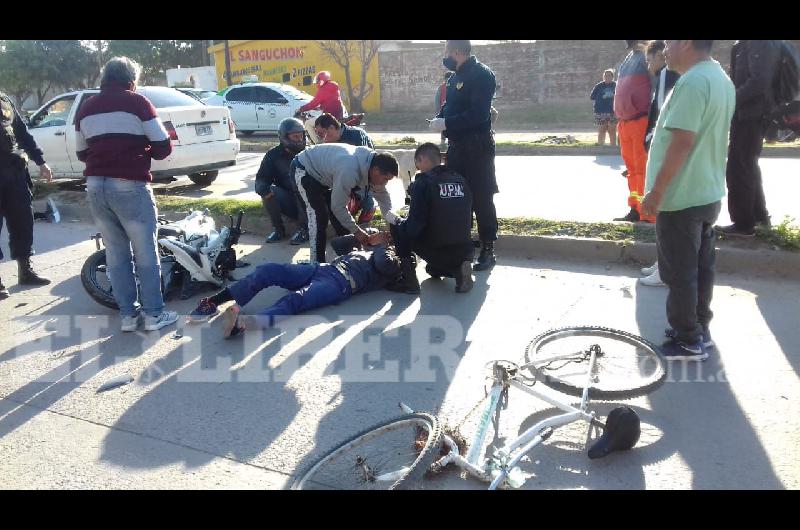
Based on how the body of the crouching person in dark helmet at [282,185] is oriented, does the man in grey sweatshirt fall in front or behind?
in front

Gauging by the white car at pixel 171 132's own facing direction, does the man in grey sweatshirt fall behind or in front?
behind

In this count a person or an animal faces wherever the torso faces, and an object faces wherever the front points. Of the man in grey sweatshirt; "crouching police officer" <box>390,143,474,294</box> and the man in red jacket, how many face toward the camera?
0

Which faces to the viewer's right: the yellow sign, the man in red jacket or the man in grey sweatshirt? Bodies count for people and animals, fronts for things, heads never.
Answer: the man in grey sweatshirt

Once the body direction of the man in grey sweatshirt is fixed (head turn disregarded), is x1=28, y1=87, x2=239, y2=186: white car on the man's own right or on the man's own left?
on the man's own left

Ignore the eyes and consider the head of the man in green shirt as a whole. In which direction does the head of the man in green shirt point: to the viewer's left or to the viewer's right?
to the viewer's left

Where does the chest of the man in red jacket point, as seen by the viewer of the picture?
to the viewer's left

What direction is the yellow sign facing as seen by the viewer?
toward the camera

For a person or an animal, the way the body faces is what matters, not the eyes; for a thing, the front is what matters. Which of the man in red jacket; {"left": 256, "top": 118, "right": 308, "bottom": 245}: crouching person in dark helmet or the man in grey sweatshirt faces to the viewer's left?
the man in red jacket

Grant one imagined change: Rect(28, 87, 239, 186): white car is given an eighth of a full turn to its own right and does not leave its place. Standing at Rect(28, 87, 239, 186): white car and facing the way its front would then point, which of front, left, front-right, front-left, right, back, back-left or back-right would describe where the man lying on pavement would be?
back

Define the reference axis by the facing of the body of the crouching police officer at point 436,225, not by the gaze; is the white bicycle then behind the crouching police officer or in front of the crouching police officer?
behind

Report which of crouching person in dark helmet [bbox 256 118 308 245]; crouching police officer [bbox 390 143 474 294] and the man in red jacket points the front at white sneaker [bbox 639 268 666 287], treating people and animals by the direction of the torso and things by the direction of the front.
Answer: crouching person in dark helmet [bbox 256 118 308 245]

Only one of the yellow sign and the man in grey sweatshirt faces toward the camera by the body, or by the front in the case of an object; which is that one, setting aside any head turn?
the yellow sign

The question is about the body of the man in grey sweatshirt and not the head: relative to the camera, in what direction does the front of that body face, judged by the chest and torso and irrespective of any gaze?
to the viewer's right

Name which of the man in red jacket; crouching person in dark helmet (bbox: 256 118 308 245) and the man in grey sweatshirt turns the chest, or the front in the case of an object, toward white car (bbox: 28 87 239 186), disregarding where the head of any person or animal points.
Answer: the man in red jacket

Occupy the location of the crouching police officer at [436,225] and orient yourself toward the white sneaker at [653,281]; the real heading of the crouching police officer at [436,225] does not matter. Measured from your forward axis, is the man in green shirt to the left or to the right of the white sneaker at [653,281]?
right

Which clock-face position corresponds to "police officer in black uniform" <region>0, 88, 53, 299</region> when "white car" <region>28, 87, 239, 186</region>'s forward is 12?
The police officer in black uniform is roughly at 8 o'clock from the white car.

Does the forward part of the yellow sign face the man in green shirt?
yes

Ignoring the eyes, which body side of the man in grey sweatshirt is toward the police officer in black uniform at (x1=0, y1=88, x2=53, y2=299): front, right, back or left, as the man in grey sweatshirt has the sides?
back

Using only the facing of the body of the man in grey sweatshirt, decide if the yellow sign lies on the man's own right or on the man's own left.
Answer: on the man's own left
